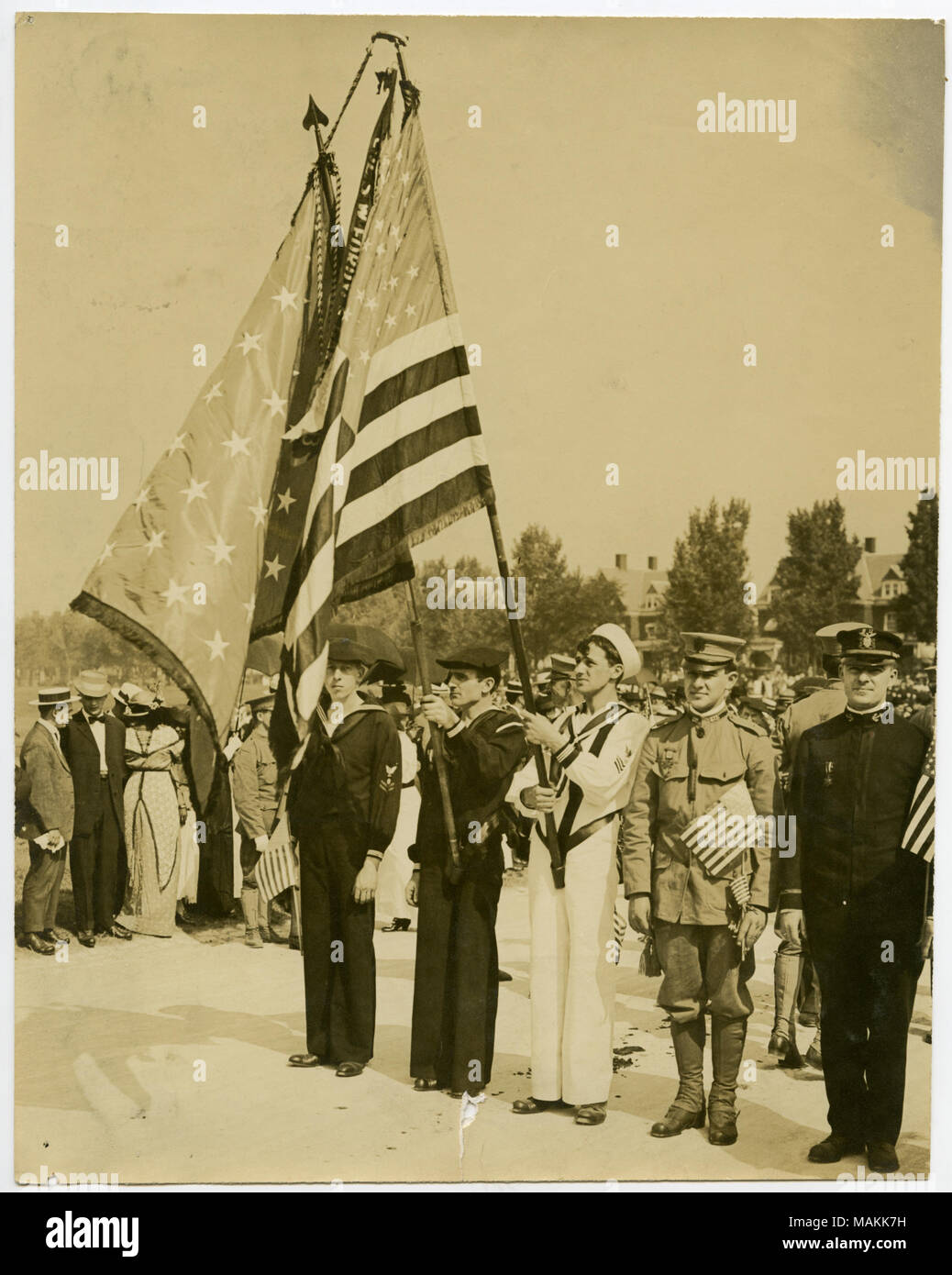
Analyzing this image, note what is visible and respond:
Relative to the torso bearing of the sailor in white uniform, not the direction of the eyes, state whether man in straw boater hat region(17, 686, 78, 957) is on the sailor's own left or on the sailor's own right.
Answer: on the sailor's own right

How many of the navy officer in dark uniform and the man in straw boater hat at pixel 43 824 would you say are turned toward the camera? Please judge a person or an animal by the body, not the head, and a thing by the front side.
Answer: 1

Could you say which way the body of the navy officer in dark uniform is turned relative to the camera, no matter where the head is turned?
toward the camera

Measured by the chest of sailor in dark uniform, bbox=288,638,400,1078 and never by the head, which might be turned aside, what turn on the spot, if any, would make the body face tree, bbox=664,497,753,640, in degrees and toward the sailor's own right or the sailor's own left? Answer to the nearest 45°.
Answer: approximately 135° to the sailor's own left

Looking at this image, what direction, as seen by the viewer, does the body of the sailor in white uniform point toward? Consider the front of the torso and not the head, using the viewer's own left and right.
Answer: facing the viewer and to the left of the viewer

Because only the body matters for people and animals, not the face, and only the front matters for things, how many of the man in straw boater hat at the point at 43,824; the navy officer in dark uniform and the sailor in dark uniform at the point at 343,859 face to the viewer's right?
1

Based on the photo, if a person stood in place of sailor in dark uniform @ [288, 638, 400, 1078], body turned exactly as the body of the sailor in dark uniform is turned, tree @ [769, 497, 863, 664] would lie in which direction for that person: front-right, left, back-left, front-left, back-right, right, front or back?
back-left

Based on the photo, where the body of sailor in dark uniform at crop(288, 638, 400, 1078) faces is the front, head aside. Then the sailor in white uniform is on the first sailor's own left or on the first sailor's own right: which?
on the first sailor's own left

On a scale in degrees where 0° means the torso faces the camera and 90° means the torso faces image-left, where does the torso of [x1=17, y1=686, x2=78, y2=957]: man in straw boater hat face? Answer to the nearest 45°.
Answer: approximately 270°
